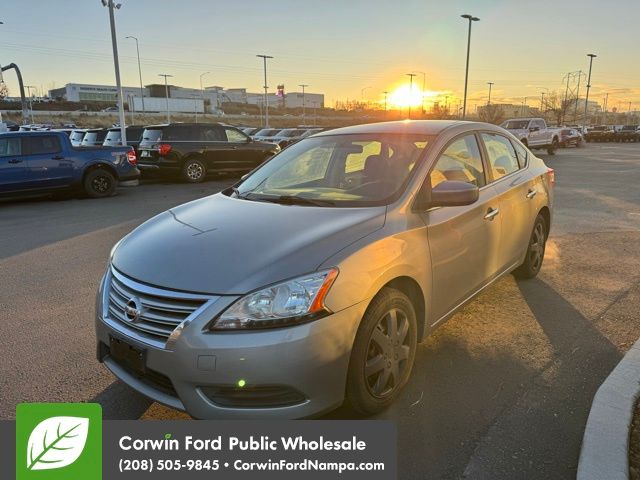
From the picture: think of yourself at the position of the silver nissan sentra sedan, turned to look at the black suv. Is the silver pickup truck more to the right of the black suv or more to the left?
right

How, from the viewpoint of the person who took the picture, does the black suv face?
facing away from the viewer and to the right of the viewer

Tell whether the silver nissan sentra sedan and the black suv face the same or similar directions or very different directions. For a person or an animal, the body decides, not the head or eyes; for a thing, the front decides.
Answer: very different directions

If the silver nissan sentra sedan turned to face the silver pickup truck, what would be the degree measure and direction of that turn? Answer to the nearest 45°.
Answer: approximately 180°

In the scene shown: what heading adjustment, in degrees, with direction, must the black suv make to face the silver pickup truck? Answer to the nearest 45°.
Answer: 0° — it already faces it

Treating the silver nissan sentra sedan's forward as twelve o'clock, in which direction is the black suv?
The black suv is roughly at 4 o'clock from the silver nissan sentra sedan.

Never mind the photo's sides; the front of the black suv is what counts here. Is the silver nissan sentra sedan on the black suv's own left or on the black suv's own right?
on the black suv's own right

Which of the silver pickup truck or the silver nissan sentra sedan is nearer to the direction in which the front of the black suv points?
the silver pickup truck

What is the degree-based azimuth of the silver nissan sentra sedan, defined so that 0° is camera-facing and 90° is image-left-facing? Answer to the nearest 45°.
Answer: approximately 45°
